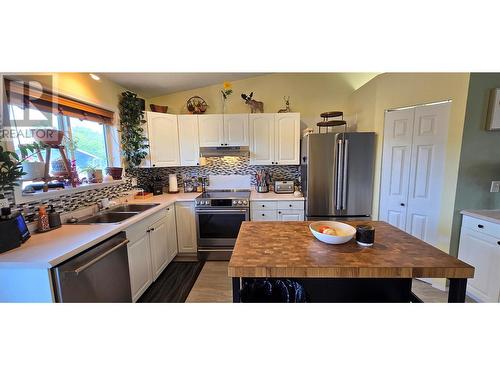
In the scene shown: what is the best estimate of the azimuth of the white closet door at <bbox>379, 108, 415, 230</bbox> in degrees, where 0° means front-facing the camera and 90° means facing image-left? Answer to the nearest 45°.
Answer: approximately 45°

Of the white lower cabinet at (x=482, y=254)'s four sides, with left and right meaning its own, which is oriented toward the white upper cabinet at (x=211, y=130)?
front

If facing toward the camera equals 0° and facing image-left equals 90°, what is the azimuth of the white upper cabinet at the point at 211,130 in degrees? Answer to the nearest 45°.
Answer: approximately 0°

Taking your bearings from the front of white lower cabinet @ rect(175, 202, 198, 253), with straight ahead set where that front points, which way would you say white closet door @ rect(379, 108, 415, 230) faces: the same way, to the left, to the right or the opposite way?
to the right

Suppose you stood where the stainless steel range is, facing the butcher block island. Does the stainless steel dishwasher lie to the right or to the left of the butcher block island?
right

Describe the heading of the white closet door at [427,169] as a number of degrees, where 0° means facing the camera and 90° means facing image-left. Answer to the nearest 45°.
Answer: approximately 45°

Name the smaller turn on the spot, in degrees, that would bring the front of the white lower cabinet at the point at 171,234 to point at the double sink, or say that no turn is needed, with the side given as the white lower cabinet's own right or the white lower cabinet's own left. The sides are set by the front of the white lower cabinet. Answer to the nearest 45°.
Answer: approximately 135° to the white lower cabinet's own right

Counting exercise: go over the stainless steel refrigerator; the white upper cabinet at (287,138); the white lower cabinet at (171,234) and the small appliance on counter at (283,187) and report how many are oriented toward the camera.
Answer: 3

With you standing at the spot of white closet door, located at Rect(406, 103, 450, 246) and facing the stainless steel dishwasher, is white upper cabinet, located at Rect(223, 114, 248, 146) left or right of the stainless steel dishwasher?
right

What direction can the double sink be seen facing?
to the viewer's right

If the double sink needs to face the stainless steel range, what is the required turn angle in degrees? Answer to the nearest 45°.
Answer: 0° — it already faces it

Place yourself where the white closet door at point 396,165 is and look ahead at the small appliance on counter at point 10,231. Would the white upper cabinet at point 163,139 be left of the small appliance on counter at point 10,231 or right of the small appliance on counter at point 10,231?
right

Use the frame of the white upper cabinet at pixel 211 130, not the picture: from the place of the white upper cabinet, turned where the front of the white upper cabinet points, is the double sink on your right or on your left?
on your right

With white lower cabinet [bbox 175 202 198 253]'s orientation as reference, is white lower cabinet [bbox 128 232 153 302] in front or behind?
in front
